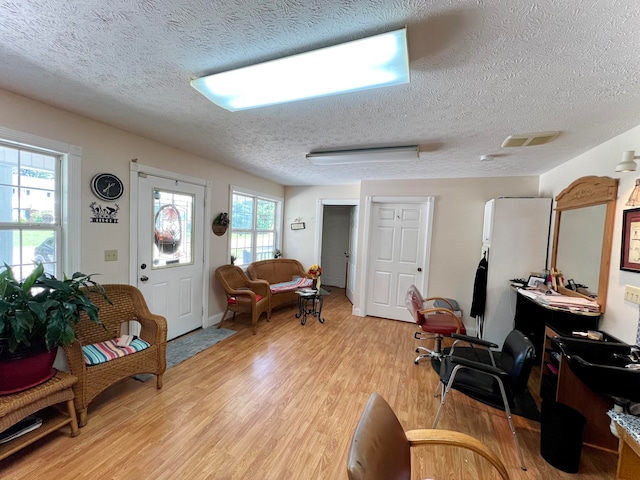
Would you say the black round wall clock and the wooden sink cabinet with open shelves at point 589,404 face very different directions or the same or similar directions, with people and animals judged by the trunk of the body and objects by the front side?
very different directions

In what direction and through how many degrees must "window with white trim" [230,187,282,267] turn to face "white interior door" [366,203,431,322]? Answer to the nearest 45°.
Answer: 0° — it already faces it

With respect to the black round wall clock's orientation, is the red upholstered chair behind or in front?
in front

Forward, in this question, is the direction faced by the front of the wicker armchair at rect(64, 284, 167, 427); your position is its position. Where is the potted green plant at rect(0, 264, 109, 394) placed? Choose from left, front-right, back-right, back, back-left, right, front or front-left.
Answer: right

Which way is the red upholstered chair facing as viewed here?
to the viewer's right

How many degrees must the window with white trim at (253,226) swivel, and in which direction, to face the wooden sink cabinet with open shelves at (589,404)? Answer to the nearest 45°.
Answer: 0° — it already faces it

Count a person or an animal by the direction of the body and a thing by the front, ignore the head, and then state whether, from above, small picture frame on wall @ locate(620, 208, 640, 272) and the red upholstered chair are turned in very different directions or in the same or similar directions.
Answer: very different directions

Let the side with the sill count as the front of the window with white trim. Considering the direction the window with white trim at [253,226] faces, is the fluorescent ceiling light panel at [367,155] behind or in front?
in front

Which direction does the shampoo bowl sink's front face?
to the viewer's left

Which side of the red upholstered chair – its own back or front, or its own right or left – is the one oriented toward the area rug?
back

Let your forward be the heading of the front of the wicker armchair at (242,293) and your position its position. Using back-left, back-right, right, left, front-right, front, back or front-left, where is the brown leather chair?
front-right

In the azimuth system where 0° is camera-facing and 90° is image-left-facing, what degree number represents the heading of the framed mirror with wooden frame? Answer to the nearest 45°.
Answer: approximately 45°

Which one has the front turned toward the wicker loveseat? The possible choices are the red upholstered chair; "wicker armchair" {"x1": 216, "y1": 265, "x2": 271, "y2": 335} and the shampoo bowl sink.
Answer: the shampoo bowl sink

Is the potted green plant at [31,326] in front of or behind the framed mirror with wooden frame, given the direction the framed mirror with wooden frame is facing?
in front

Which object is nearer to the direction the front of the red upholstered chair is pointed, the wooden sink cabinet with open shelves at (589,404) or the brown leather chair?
the wooden sink cabinet with open shelves
